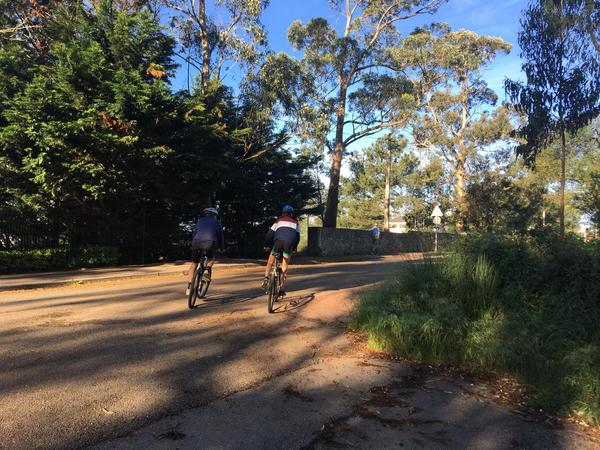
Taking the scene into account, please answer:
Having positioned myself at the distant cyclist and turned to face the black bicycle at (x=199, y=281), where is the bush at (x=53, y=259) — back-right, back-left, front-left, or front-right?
front-right

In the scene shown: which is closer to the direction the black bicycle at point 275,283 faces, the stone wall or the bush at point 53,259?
the stone wall

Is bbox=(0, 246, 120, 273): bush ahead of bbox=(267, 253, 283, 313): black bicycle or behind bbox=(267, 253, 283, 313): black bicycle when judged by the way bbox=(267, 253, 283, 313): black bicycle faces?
ahead

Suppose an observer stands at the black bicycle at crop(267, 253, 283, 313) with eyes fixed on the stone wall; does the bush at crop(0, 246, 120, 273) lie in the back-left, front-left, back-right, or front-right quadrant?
front-left

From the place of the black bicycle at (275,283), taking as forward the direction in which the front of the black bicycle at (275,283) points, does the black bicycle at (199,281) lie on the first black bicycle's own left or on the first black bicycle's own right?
on the first black bicycle's own left

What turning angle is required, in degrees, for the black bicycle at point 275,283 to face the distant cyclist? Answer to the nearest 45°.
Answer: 0° — it already faces them

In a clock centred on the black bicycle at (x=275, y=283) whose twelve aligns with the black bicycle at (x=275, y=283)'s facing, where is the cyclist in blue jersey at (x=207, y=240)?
The cyclist in blue jersey is roughly at 10 o'clock from the black bicycle.

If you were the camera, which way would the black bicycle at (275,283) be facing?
facing away from the viewer

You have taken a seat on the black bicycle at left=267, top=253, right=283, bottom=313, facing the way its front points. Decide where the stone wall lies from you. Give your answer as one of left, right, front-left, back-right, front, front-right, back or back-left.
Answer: front
